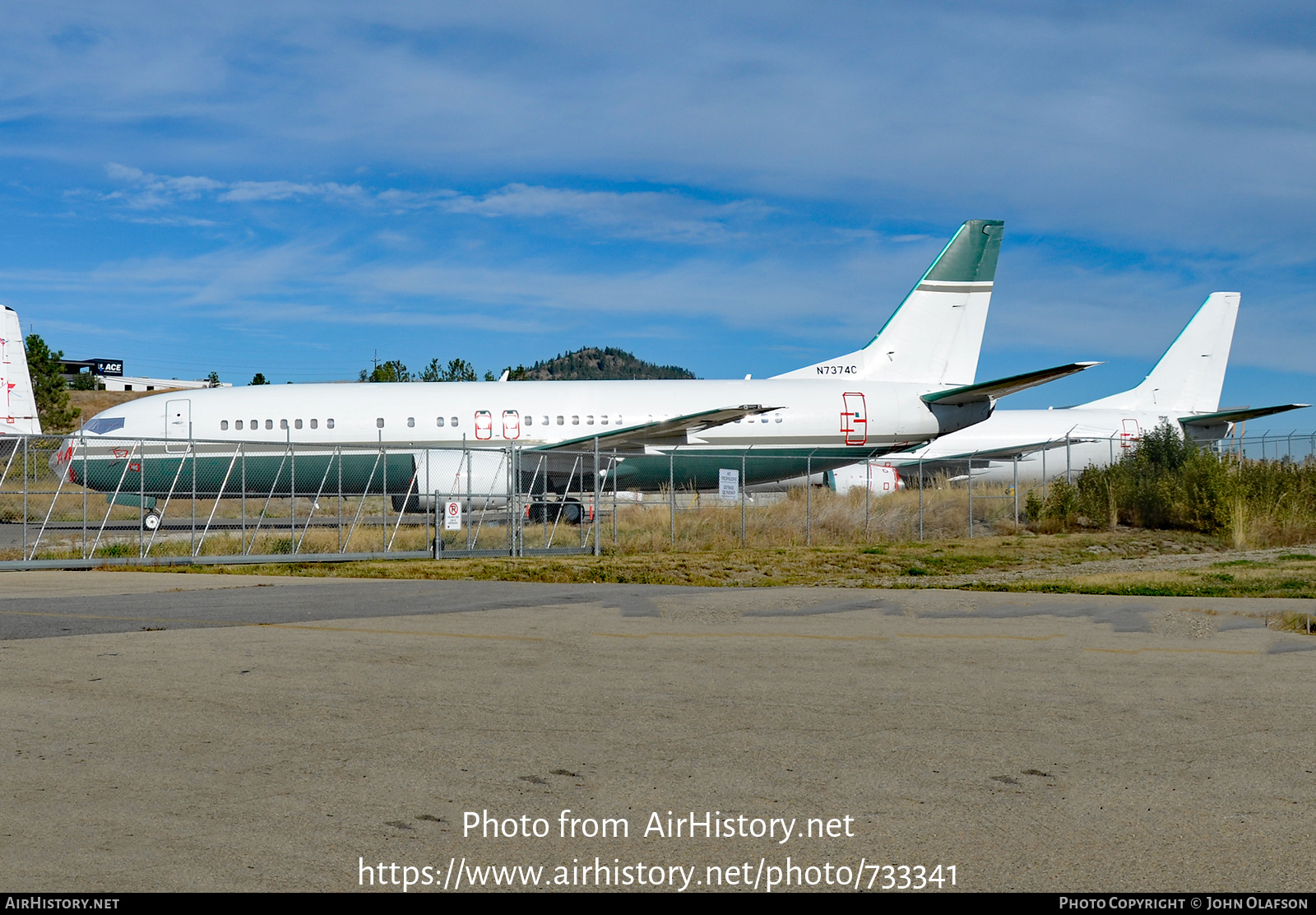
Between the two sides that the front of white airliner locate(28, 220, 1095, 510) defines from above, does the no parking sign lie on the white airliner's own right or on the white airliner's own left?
on the white airliner's own left

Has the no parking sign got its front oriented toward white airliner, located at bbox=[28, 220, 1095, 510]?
no

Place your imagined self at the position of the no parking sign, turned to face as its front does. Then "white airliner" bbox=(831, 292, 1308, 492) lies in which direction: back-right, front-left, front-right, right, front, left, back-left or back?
back-left

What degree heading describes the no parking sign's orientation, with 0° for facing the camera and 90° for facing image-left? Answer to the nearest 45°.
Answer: approximately 0°

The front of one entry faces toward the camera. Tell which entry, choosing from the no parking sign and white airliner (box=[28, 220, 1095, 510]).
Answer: the no parking sign

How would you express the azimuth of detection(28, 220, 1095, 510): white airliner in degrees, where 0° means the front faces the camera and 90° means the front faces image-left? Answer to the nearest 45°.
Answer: approximately 90°

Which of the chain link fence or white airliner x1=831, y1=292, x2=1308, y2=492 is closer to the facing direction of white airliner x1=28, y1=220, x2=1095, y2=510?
the chain link fence

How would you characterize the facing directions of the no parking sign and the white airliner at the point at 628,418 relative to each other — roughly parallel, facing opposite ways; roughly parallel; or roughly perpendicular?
roughly perpendicular

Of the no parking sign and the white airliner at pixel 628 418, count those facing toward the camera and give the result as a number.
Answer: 1
